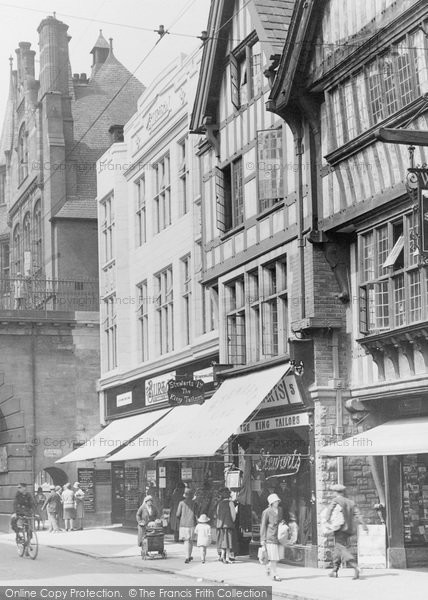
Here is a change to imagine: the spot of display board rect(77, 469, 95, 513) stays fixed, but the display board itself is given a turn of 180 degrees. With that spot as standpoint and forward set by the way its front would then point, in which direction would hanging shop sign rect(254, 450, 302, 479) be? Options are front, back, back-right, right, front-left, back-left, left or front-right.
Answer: back

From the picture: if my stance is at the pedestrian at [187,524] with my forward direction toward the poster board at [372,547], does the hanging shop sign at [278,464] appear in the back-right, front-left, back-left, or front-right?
front-left

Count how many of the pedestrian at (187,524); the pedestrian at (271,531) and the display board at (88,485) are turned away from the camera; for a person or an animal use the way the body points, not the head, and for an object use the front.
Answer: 1

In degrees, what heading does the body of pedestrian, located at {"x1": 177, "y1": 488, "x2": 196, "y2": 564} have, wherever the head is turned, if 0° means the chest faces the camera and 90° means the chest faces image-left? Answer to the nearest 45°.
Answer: approximately 180°

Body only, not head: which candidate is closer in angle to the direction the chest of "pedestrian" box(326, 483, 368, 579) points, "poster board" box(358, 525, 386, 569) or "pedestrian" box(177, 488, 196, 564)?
the pedestrian

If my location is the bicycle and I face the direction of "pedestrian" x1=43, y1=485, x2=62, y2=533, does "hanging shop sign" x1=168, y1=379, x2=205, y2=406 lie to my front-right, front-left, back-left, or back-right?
front-right

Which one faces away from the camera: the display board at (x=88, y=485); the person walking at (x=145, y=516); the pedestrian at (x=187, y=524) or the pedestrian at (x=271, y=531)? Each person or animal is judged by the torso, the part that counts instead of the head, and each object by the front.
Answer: the pedestrian at (x=187, y=524)

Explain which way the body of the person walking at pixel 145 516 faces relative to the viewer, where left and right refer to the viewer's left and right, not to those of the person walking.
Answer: facing the viewer and to the right of the viewer

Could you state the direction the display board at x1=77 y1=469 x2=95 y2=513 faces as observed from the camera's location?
facing the viewer

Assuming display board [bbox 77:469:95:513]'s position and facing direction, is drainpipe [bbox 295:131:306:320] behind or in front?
in front

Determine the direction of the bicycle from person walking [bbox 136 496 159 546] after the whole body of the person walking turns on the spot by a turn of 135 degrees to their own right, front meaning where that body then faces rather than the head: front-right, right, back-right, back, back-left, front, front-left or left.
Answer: front

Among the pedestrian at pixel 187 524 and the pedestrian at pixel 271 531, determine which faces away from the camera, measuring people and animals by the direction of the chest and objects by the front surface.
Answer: the pedestrian at pixel 187 524

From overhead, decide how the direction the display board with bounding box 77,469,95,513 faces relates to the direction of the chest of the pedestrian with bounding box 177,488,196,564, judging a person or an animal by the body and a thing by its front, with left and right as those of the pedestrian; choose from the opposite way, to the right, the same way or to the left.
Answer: the opposite way
